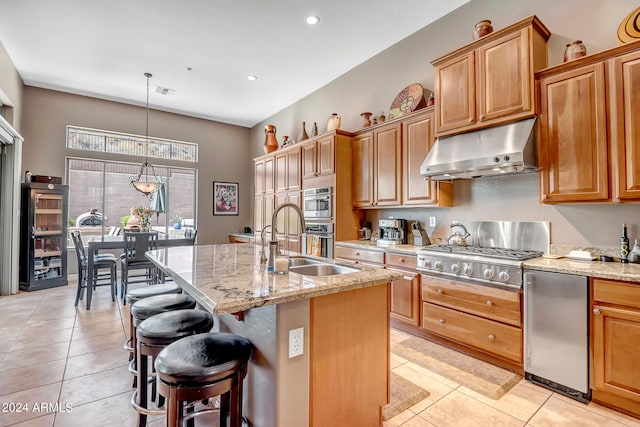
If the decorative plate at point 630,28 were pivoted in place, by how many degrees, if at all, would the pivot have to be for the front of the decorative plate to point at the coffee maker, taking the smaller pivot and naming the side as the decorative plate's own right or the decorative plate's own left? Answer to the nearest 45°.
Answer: approximately 90° to the decorative plate's own right

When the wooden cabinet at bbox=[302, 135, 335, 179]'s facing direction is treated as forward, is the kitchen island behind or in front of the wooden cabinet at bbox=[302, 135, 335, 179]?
in front

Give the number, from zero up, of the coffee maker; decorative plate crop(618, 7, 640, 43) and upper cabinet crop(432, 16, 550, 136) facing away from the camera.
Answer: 0

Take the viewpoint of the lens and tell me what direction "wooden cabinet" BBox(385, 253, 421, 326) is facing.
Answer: facing the viewer and to the left of the viewer

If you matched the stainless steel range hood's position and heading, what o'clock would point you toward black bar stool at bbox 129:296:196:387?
The black bar stool is roughly at 12 o'clock from the stainless steel range hood.

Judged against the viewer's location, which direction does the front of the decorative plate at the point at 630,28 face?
facing the viewer

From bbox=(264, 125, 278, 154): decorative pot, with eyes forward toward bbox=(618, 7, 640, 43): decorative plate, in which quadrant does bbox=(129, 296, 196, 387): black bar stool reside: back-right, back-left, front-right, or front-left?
front-right

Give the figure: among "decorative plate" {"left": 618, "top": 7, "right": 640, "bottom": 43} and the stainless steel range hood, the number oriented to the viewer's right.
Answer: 0

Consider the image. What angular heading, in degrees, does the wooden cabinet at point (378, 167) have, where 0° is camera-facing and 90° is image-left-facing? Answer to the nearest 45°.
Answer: approximately 45°

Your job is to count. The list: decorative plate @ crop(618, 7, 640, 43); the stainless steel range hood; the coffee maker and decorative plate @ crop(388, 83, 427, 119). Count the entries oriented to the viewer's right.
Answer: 0

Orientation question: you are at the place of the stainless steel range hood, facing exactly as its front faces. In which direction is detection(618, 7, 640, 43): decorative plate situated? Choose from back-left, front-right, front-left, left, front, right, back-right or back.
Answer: back-left

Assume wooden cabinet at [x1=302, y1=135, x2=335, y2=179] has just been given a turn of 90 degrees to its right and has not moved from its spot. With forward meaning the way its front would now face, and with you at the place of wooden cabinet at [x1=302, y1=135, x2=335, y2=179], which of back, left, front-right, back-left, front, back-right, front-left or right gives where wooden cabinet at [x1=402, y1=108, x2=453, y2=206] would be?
back
